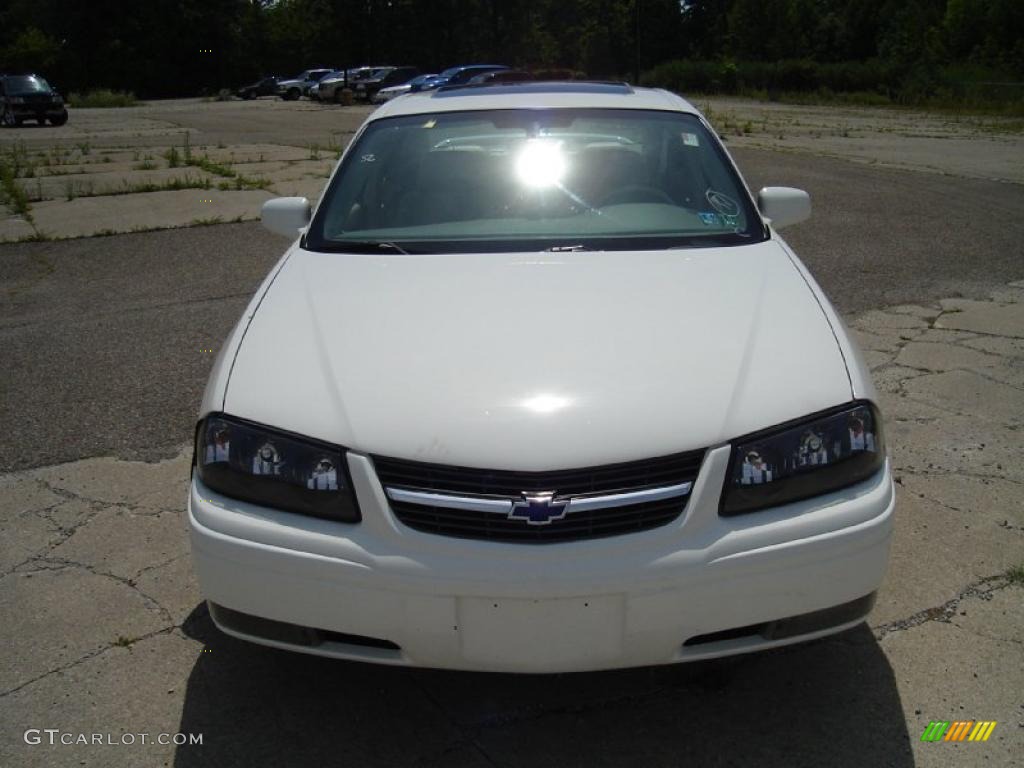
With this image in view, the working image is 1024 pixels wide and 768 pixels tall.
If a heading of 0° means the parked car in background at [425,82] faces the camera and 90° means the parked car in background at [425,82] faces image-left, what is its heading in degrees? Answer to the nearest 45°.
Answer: approximately 45°

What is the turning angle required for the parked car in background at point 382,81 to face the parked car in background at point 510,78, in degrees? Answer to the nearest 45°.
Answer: approximately 45° to its left

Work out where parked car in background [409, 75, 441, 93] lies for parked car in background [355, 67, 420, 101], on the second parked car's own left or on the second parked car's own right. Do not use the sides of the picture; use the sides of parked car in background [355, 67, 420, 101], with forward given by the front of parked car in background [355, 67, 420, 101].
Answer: on the second parked car's own left

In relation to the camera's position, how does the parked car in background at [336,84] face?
facing the viewer and to the left of the viewer

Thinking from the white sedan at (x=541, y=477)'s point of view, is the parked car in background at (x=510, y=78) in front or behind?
behind

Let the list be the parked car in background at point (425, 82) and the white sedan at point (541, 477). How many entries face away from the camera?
0

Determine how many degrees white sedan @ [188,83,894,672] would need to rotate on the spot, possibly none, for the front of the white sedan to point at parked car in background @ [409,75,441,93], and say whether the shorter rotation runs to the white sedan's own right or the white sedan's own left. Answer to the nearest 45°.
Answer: approximately 180°

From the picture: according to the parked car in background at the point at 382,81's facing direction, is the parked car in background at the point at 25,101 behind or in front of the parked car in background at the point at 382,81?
in front

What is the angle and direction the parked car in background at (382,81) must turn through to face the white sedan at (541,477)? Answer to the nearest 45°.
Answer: approximately 45° to its left

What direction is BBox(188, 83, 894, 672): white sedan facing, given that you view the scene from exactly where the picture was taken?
facing the viewer
